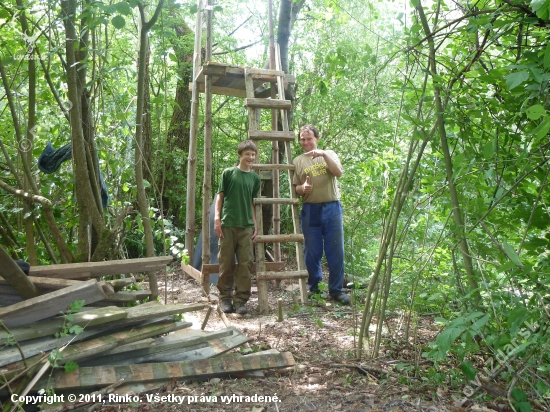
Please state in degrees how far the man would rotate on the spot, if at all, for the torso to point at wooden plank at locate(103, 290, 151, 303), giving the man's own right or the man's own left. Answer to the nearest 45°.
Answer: approximately 45° to the man's own right

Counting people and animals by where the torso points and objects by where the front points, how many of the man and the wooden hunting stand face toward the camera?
2

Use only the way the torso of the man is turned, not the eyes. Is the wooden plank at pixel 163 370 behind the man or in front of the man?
in front

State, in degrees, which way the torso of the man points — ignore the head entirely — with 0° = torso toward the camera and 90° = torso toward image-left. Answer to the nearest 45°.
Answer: approximately 0°

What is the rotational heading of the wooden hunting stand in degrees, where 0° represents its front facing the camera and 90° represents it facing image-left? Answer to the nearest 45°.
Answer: approximately 0°

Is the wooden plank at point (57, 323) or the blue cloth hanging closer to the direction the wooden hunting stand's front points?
the wooden plank

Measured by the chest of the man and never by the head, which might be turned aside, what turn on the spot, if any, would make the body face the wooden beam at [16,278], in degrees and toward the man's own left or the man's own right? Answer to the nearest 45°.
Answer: approximately 45° to the man's own right

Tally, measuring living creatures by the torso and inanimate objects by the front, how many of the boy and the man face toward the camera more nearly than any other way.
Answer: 2
